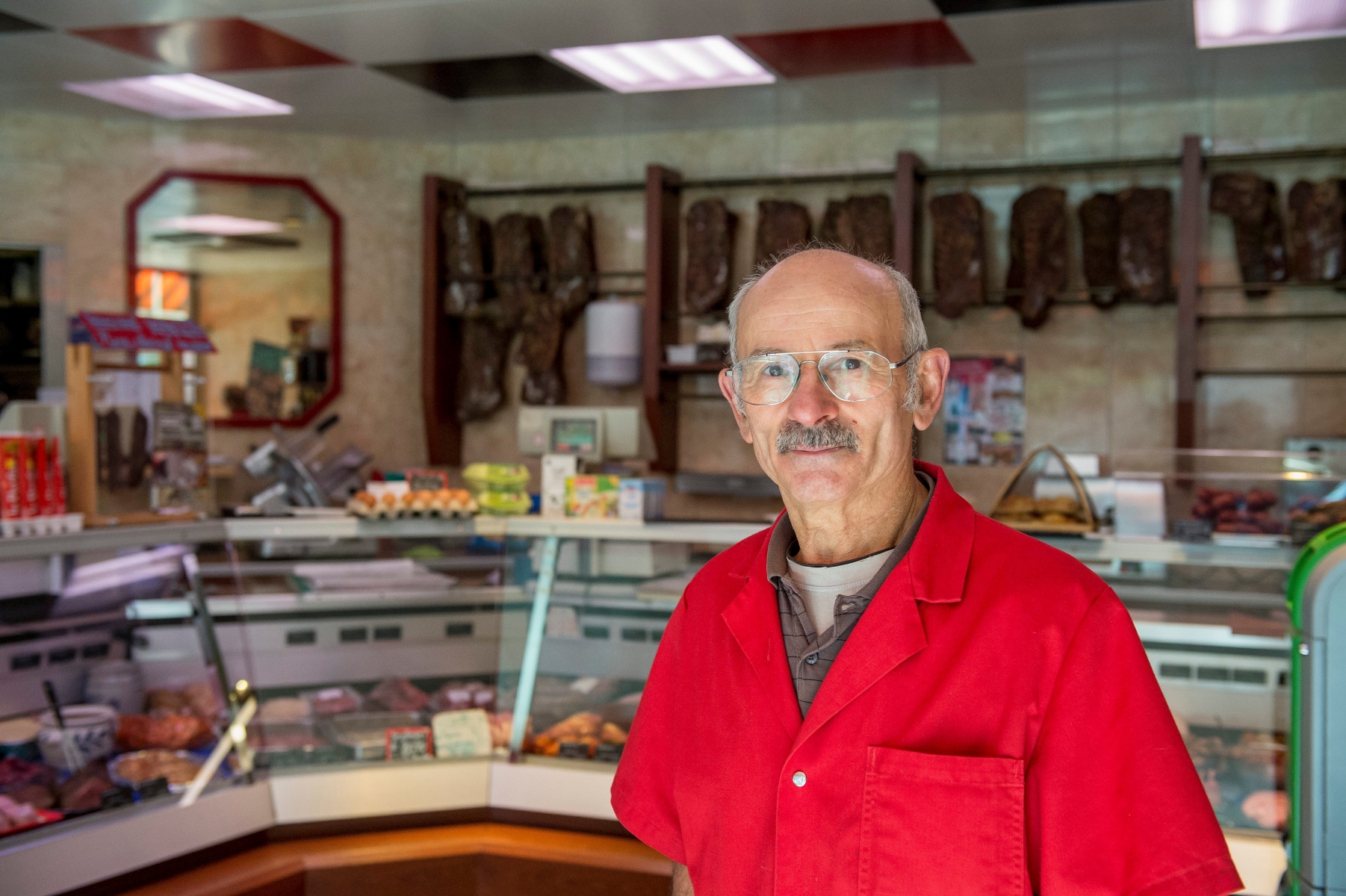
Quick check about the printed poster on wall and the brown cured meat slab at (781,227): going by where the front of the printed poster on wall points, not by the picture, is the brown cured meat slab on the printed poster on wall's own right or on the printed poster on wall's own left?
on the printed poster on wall's own right

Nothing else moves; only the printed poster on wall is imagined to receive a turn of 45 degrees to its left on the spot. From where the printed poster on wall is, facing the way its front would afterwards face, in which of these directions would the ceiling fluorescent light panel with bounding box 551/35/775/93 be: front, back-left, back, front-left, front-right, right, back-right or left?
right

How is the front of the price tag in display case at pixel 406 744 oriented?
toward the camera

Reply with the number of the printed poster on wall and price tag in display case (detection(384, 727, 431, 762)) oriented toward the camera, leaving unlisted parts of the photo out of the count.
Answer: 2

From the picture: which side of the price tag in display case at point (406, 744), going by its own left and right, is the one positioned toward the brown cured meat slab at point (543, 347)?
back

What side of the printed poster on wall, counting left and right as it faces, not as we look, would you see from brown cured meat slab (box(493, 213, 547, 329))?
right

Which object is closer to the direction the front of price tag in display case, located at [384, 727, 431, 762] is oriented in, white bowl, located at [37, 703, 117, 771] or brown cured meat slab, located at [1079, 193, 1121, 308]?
the white bowl

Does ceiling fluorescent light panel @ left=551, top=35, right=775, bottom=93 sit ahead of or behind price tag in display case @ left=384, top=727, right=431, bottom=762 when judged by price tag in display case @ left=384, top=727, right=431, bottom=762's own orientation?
behind

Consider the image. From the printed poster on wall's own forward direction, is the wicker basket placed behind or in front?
in front

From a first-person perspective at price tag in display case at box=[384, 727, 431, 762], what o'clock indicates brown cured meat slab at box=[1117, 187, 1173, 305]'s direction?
The brown cured meat slab is roughly at 8 o'clock from the price tag in display case.

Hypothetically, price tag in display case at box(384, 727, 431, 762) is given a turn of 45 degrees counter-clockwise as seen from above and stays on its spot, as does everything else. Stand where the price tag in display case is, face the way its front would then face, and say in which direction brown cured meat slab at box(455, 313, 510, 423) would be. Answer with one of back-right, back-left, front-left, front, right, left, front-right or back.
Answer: back-left

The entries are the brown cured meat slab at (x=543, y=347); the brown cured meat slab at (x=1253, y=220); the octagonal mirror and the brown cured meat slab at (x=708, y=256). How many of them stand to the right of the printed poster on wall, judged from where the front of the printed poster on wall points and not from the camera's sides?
3

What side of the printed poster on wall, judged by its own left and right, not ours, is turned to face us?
front

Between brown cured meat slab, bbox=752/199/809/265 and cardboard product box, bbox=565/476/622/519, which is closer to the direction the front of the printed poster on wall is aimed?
the cardboard product box
